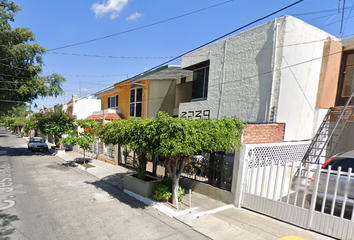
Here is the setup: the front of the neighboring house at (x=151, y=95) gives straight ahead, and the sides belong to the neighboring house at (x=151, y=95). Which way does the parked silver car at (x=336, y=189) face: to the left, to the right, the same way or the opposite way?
the opposite way

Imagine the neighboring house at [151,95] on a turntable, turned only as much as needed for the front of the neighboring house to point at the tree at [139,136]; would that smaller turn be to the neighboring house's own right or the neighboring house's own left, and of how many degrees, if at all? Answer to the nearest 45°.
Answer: approximately 45° to the neighboring house's own left

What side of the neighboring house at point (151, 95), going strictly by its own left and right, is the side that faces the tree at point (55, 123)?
right

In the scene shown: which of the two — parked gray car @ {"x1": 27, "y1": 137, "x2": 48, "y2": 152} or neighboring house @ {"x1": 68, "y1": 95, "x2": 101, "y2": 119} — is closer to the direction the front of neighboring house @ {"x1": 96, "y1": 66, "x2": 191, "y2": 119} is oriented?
the parked gray car

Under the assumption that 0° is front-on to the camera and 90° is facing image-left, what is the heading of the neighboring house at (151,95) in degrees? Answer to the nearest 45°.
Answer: approximately 45°

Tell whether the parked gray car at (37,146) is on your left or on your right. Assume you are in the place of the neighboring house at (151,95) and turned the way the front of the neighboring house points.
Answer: on your right

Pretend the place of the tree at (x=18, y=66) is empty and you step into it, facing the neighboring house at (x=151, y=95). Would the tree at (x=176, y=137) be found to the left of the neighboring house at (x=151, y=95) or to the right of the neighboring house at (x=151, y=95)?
right
